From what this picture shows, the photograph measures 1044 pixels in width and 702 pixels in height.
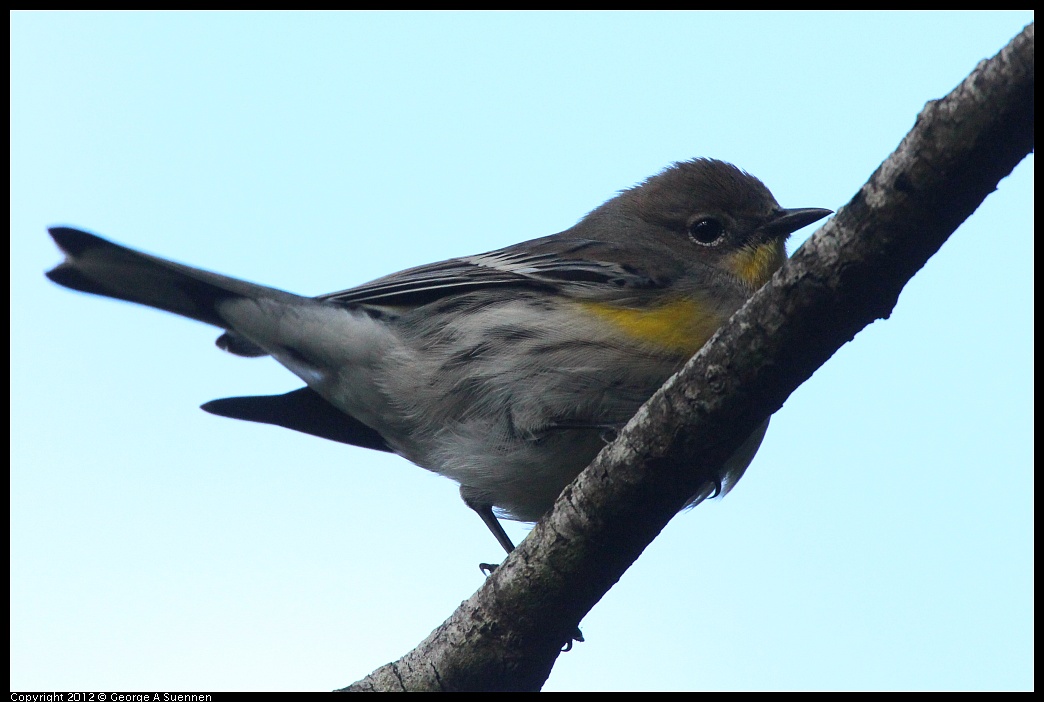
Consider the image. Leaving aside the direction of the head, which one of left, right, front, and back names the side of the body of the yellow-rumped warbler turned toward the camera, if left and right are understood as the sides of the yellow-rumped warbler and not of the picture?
right
